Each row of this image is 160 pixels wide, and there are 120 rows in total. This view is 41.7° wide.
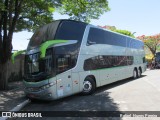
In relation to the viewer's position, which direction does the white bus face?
facing the viewer and to the left of the viewer
